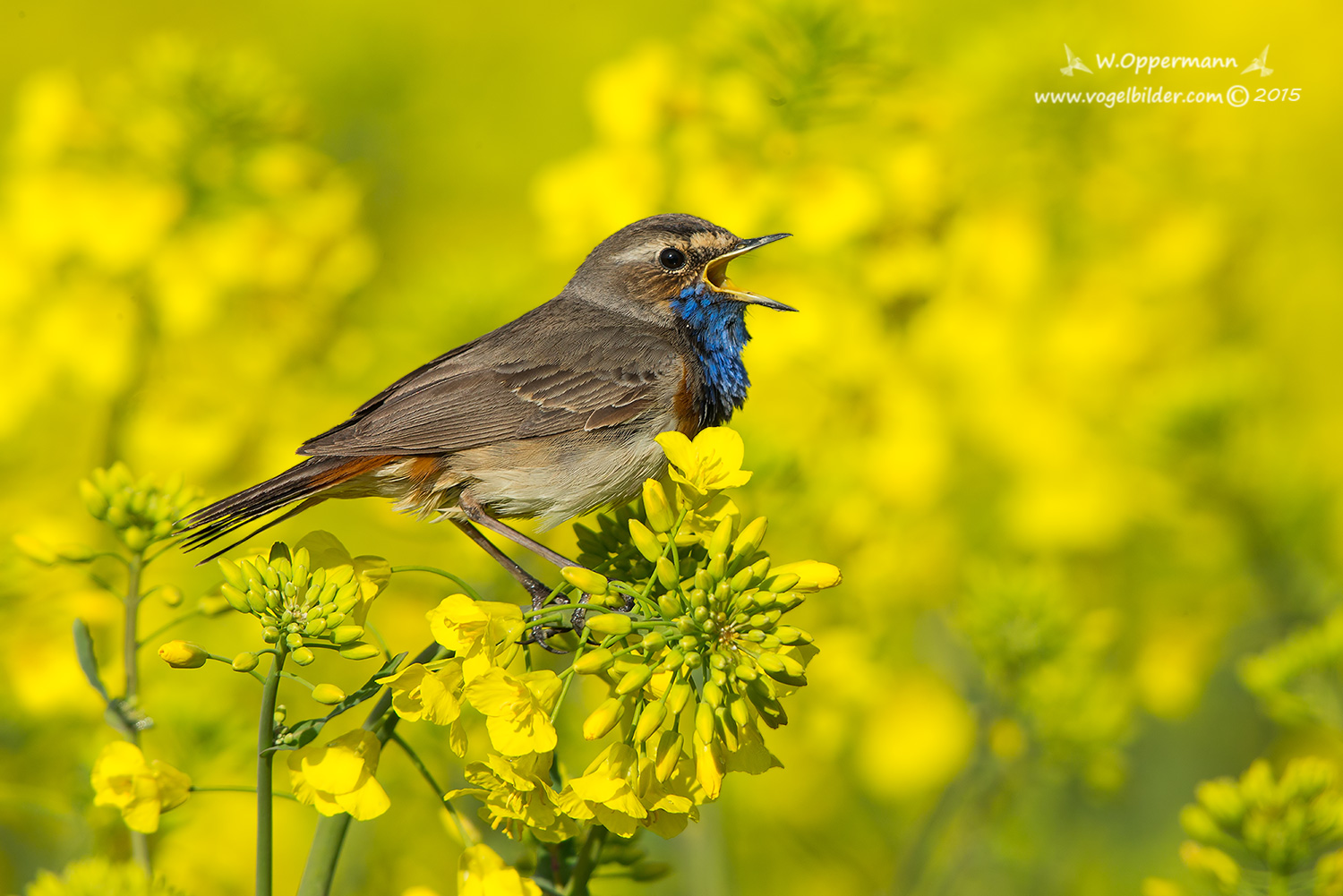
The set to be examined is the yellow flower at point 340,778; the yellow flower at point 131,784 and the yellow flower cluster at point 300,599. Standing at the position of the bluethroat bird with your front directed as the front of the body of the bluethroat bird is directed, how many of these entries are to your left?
0

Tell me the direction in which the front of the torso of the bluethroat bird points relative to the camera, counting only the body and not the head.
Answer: to the viewer's right

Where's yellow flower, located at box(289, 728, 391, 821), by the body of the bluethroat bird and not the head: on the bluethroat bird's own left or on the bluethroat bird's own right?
on the bluethroat bird's own right

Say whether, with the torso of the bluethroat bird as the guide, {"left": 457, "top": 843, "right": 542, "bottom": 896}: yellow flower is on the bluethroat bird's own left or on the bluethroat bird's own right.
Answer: on the bluethroat bird's own right

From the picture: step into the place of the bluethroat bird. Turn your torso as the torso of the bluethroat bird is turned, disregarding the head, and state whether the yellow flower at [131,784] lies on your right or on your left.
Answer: on your right

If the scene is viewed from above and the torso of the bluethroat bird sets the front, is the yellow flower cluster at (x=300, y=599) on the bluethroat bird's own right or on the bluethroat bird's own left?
on the bluethroat bird's own right
